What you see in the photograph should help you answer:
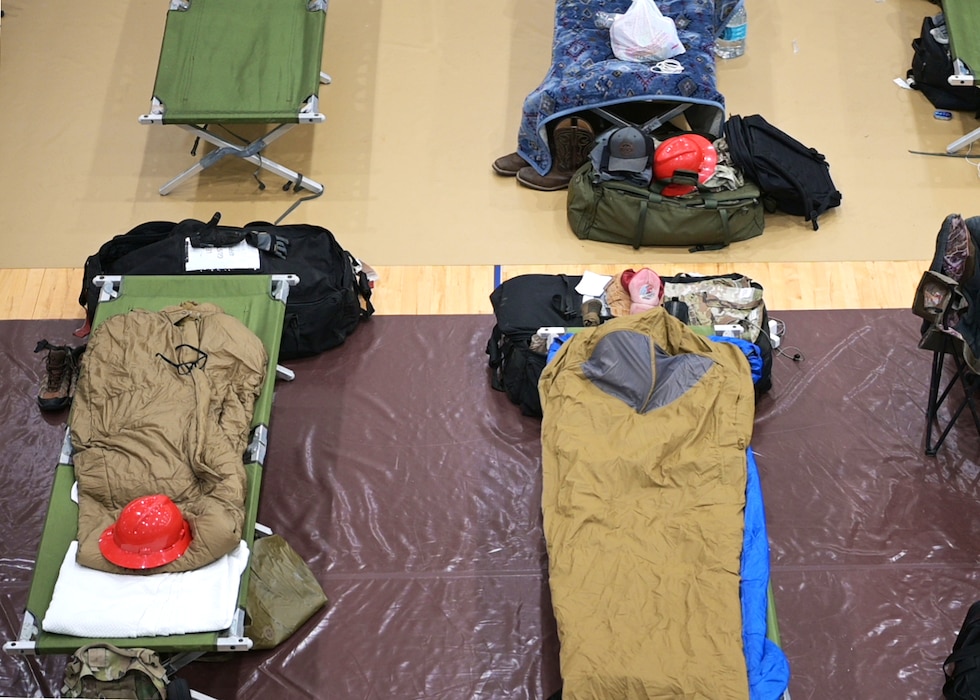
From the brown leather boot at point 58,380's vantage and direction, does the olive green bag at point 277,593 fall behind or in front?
in front

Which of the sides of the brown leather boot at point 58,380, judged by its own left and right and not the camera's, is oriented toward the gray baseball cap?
left

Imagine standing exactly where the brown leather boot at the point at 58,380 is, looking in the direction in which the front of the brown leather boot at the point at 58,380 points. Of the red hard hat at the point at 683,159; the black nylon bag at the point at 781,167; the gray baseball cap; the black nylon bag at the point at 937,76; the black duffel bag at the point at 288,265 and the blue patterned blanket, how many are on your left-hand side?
6

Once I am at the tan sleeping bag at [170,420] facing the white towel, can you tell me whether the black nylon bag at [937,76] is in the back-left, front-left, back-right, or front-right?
back-left

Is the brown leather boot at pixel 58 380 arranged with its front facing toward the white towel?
yes

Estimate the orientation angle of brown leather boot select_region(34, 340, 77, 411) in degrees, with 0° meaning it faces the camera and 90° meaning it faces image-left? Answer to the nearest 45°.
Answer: approximately 0°

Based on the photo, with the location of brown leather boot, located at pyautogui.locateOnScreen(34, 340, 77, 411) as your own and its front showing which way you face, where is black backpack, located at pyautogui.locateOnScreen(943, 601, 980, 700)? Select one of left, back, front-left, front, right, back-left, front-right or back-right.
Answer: front-left

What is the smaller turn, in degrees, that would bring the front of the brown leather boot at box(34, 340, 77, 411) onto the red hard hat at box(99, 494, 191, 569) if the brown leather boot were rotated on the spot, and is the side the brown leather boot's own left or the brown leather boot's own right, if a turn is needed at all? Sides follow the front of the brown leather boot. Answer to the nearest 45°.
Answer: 0° — it already faces it

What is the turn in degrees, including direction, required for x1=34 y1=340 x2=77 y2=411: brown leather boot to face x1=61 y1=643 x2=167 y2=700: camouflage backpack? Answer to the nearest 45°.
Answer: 0° — it already faces it

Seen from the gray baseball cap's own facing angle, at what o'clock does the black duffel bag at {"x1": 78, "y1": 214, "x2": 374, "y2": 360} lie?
The black duffel bag is roughly at 2 o'clock from the gray baseball cap.

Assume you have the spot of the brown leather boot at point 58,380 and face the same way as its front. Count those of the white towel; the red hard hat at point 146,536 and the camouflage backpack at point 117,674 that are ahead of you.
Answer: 3
